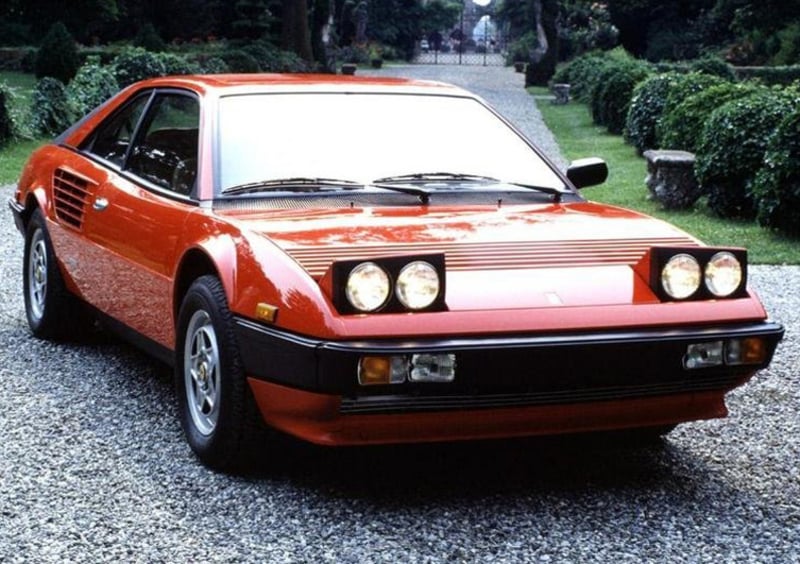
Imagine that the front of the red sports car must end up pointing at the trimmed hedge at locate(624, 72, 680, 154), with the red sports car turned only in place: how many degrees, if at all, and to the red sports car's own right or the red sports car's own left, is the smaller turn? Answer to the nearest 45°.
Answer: approximately 135° to the red sports car's own left

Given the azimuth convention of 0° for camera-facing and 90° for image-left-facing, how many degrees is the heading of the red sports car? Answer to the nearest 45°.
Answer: approximately 315°

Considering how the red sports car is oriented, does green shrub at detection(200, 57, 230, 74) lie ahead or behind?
behind

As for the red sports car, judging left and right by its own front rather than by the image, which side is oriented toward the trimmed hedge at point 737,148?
left

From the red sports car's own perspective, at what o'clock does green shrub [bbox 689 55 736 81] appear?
The green shrub is roughly at 8 o'clock from the red sports car.
